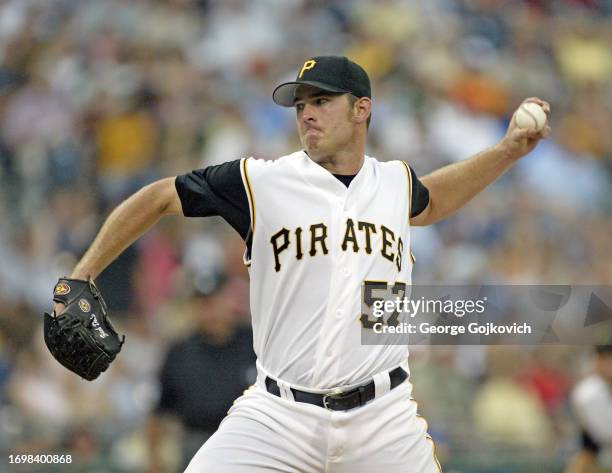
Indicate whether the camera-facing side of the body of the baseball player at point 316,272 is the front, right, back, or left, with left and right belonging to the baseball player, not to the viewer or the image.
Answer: front

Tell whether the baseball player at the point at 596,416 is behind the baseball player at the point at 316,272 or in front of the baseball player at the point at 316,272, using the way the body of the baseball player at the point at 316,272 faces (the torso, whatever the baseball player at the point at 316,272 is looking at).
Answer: behind

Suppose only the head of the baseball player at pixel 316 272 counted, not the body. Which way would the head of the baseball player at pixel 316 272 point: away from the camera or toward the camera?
toward the camera
